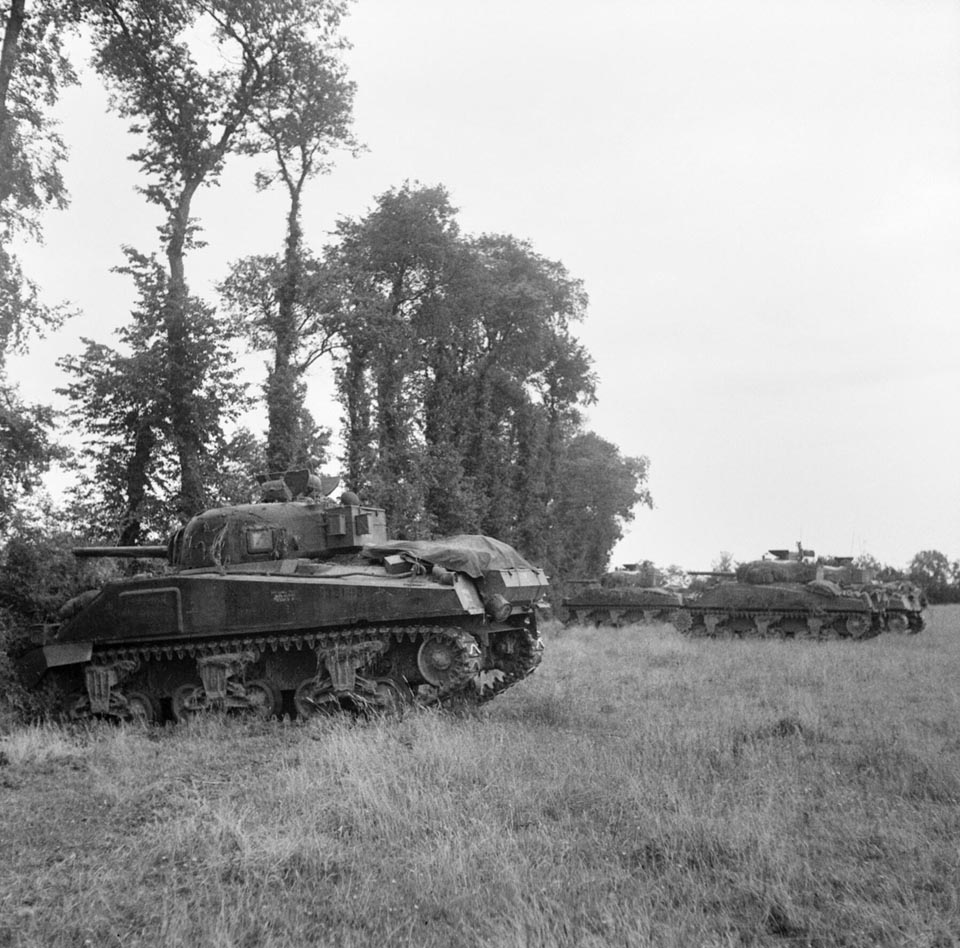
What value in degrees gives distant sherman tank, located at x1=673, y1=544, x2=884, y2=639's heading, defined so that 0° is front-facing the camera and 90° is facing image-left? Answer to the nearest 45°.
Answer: approximately 90°

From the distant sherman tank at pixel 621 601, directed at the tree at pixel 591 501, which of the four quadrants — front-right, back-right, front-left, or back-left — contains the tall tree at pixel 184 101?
back-left

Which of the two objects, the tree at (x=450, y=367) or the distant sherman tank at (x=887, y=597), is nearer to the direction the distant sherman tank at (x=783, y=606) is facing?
the tree

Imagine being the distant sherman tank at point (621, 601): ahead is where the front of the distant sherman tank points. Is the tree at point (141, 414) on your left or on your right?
on your left

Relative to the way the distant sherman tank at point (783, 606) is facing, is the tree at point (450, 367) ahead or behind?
ahead

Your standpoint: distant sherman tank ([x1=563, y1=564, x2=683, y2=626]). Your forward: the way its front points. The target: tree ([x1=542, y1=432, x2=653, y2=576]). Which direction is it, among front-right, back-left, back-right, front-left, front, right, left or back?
right

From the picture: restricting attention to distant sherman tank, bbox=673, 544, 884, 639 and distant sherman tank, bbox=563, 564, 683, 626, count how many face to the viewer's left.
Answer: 2

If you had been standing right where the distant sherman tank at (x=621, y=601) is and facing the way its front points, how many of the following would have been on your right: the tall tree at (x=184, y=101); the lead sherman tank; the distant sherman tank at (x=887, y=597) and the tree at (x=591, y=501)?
1

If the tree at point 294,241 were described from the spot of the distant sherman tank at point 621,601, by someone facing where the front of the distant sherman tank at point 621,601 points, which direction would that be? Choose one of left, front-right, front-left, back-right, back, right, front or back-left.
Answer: front-left

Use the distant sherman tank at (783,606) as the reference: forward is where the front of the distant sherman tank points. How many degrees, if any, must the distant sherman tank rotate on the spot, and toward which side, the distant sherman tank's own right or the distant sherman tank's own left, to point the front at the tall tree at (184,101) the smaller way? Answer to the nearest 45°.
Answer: approximately 45° to the distant sherman tank's own left

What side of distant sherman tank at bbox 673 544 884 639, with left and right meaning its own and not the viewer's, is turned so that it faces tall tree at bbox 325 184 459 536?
front

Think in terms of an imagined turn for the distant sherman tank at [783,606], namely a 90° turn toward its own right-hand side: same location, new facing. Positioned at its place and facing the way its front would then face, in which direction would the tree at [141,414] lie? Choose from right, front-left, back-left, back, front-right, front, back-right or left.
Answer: back-left

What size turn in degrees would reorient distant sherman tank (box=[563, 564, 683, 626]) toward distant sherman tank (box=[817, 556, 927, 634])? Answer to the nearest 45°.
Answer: approximately 135° to its left

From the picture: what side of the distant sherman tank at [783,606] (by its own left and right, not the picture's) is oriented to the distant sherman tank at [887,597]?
back

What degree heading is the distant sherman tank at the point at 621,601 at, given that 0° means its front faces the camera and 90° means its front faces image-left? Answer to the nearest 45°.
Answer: approximately 90°
